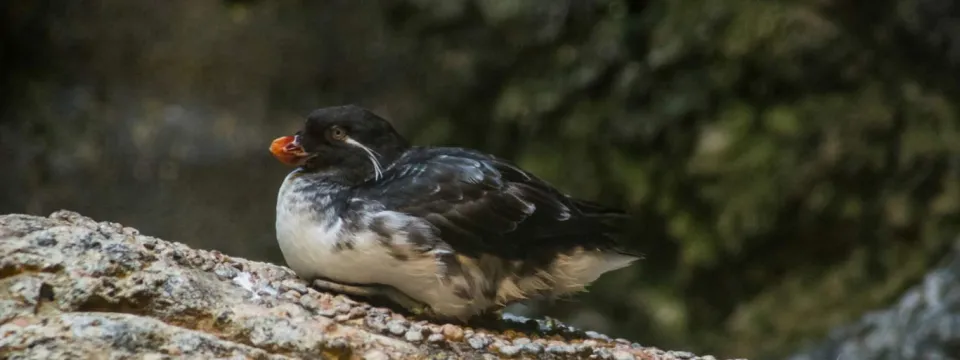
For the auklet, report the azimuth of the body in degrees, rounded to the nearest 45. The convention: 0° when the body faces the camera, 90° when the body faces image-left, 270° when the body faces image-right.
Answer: approximately 90°

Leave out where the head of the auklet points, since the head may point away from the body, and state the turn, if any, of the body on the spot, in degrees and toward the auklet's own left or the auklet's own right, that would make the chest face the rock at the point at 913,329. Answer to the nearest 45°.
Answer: approximately 135° to the auklet's own right
